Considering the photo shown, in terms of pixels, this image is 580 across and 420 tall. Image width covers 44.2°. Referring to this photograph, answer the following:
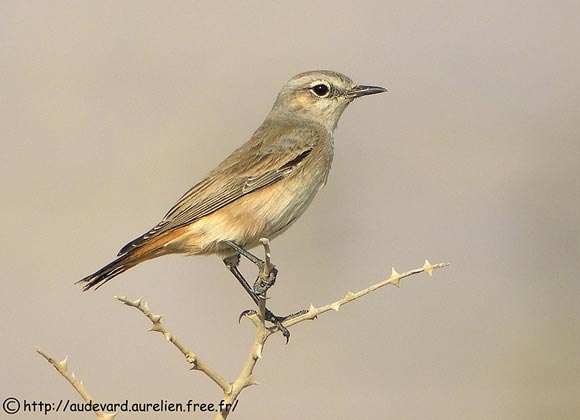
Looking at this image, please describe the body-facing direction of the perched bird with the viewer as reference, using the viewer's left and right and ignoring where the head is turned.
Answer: facing to the right of the viewer
